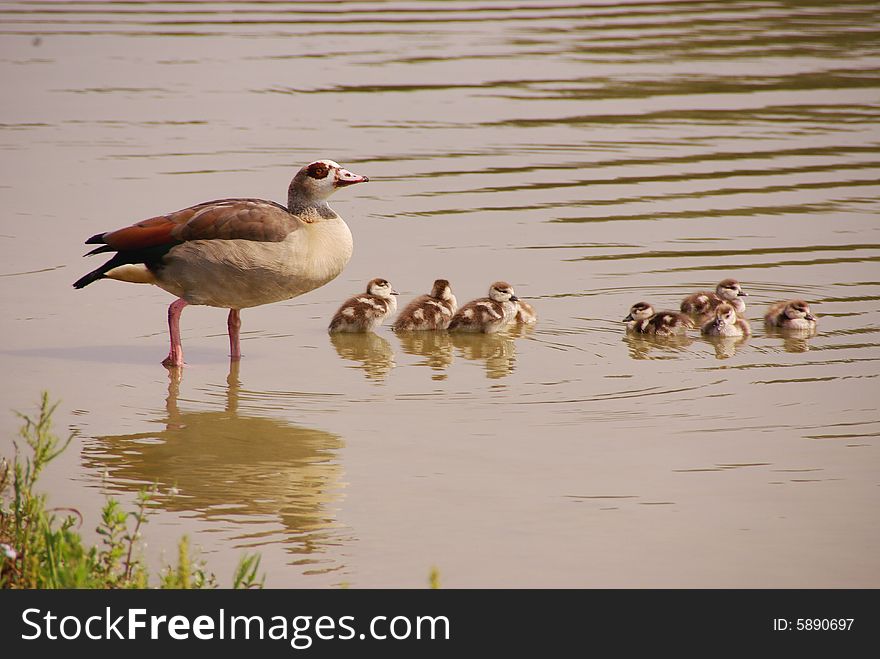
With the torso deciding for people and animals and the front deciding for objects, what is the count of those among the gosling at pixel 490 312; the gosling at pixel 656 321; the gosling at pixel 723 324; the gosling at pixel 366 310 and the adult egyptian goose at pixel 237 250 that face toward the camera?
1

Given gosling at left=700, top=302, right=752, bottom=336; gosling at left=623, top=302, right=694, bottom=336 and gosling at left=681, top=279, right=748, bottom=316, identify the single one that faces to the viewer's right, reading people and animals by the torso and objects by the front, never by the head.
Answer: gosling at left=681, top=279, right=748, bottom=316

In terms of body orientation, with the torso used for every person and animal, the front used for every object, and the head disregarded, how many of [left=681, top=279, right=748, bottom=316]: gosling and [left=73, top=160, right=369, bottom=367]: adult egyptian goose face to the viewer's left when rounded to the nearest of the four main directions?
0

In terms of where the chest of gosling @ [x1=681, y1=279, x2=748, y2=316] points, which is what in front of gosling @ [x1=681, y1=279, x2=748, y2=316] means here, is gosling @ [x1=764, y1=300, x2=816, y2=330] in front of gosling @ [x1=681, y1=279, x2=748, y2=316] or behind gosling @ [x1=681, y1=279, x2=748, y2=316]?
in front

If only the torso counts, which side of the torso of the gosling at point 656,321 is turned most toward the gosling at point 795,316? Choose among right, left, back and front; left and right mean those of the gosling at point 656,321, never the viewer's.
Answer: back

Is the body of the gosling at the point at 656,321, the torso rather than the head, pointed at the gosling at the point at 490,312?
yes

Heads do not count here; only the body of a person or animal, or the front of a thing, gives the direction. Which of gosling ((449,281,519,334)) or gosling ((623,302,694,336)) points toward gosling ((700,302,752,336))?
gosling ((449,281,519,334))

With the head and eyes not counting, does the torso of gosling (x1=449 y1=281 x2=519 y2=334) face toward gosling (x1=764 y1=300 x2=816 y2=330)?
yes

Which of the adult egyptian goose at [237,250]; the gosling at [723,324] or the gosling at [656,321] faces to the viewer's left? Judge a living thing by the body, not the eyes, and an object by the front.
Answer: the gosling at [656,321]

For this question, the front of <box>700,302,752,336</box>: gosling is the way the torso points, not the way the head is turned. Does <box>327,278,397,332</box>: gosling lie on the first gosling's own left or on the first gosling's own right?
on the first gosling's own right

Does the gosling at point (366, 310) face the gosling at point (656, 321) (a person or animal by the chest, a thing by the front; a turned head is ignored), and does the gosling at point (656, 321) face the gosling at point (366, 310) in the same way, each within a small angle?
yes

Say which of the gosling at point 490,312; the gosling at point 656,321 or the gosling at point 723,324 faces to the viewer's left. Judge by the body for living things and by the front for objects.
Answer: the gosling at point 656,321

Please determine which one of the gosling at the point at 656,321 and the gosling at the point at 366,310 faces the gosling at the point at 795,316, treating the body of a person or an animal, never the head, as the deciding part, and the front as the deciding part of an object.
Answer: the gosling at the point at 366,310

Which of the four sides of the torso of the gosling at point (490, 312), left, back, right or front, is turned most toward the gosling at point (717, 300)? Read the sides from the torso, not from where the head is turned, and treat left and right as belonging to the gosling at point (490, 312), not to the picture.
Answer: front

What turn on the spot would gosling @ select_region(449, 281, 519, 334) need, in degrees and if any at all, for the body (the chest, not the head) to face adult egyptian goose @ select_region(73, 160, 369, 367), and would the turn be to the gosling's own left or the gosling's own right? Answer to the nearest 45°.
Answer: approximately 135° to the gosling's own right

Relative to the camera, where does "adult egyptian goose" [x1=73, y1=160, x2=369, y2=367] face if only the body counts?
to the viewer's right

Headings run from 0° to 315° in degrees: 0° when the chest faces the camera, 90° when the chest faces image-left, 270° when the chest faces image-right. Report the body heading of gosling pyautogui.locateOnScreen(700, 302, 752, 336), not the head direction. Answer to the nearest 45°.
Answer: approximately 0°

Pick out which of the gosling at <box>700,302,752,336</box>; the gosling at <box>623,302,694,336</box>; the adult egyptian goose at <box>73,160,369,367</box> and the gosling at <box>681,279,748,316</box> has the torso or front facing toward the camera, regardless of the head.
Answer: the gosling at <box>700,302,752,336</box>

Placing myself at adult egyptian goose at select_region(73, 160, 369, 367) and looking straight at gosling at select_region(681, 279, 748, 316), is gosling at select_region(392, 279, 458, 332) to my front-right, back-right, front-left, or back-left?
front-left

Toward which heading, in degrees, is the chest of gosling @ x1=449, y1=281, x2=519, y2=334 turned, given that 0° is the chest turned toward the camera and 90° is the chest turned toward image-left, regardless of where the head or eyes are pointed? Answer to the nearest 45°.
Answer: approximately 270°

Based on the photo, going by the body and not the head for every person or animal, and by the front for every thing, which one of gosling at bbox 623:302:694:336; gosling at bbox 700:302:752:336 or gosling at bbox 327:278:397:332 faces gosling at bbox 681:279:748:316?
gosling at bbox 327:278:397:332

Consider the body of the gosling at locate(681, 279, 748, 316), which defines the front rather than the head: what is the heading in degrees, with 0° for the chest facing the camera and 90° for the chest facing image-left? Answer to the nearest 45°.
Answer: approximately 270°
